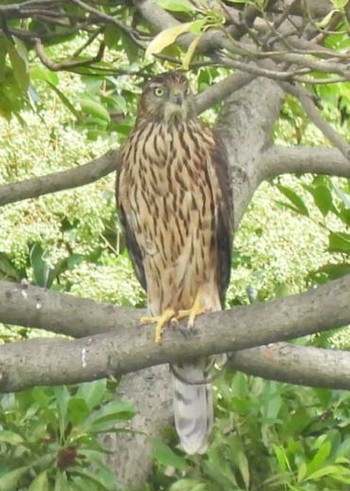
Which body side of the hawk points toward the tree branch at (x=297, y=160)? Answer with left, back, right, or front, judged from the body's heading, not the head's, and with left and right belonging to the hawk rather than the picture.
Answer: left

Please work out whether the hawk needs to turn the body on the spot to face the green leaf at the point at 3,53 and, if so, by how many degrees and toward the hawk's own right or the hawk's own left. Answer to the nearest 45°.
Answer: approximately 45° to the hawk's own right

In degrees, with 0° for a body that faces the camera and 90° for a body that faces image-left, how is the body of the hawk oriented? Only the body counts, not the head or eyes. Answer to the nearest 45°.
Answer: approximately 0°

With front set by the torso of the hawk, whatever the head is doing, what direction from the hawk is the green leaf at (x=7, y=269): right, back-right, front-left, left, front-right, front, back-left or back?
back-right
